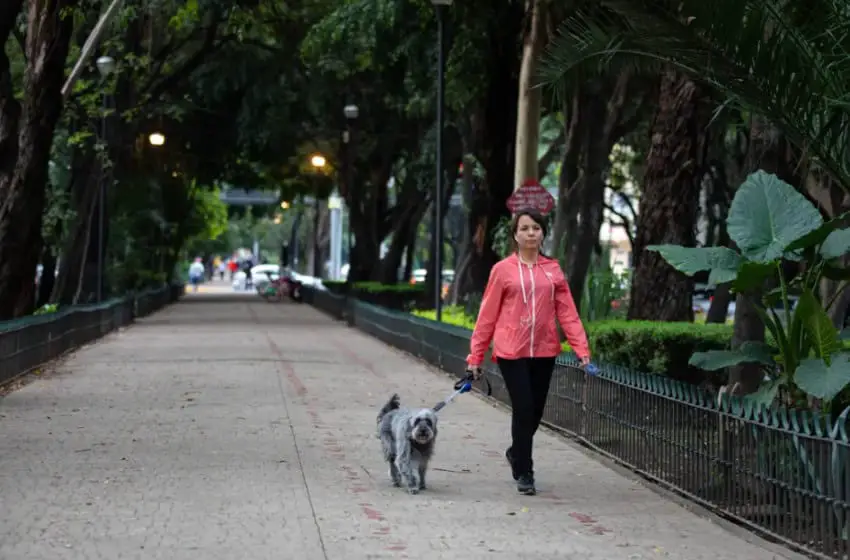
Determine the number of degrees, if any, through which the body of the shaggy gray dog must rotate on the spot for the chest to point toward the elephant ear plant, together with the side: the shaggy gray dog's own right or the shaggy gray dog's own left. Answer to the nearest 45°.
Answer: approximately 45° to the shaggy gray dog's own left

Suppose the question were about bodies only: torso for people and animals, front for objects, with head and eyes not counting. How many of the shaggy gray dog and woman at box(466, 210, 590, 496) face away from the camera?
0

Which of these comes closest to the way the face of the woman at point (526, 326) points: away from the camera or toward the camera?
toward the camera

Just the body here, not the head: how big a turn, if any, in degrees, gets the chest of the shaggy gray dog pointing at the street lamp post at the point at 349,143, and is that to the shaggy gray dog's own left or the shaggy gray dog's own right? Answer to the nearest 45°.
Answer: approximately 135° to the shaggy gray dog's own left

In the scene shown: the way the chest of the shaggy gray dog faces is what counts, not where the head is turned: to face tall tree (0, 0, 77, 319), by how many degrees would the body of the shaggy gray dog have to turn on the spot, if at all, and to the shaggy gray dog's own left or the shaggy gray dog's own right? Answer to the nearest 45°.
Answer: approximately 180°

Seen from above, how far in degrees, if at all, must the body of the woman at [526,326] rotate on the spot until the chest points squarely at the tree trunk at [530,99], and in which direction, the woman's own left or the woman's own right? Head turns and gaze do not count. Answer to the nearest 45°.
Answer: approximately 180°

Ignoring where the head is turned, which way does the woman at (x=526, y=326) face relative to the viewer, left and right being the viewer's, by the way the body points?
facing the viewer

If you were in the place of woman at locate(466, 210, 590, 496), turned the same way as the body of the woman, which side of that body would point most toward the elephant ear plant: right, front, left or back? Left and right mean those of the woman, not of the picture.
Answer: left

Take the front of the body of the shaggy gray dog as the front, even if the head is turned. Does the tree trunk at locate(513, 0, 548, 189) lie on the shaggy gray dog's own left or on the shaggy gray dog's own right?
on the shaggy gray dog's own left

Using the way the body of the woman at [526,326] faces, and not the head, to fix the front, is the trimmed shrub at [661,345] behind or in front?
behind
